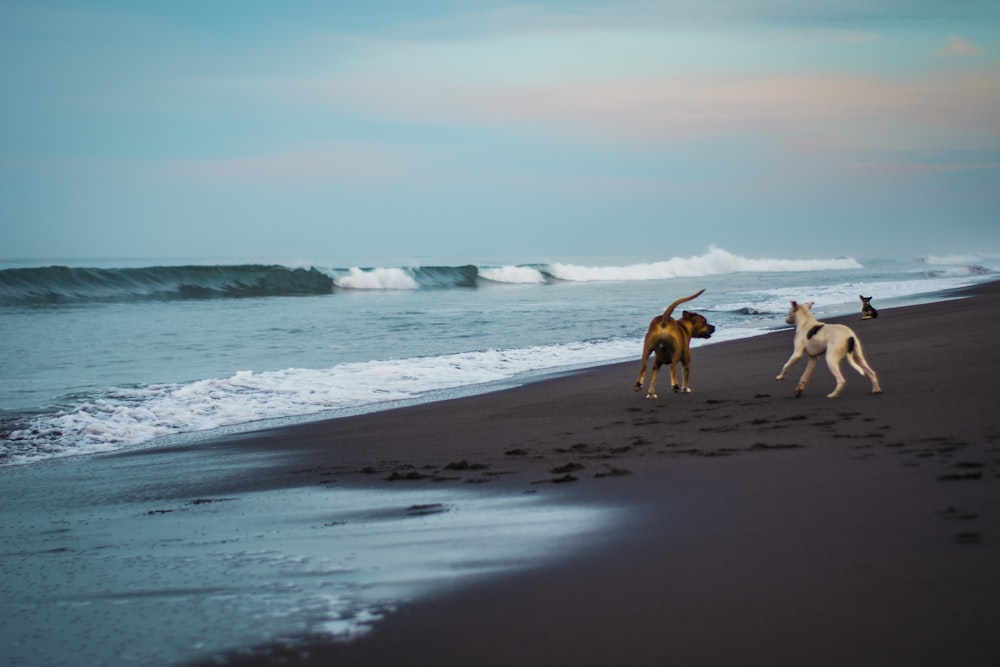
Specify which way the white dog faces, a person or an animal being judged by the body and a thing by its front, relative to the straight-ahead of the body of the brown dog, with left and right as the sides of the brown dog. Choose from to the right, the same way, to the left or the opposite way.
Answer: to the left

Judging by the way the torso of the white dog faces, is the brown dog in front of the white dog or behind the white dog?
in front

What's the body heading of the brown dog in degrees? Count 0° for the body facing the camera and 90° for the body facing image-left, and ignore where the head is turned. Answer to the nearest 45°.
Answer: approximately 225°

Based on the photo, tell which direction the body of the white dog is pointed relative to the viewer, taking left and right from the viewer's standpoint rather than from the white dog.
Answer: facing away from the viewer and to the left of the viewer

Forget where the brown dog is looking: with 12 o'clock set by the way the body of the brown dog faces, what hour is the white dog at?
The white dog is roughly at 3 o'clock from the brown dog.

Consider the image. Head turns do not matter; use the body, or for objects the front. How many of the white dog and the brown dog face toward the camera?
0
